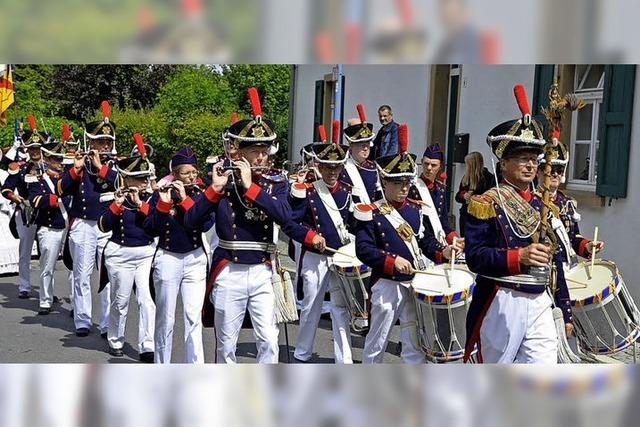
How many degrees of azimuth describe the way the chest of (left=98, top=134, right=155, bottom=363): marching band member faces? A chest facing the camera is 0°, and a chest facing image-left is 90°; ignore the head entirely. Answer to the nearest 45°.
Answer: approximately 0°

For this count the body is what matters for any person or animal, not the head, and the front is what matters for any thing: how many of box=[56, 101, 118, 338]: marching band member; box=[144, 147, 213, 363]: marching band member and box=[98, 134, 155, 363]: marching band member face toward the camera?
3

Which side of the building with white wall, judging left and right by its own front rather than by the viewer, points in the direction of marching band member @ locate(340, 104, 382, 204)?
front

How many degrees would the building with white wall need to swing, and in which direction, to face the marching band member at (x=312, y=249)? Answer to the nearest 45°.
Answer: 0° — it already faces them
